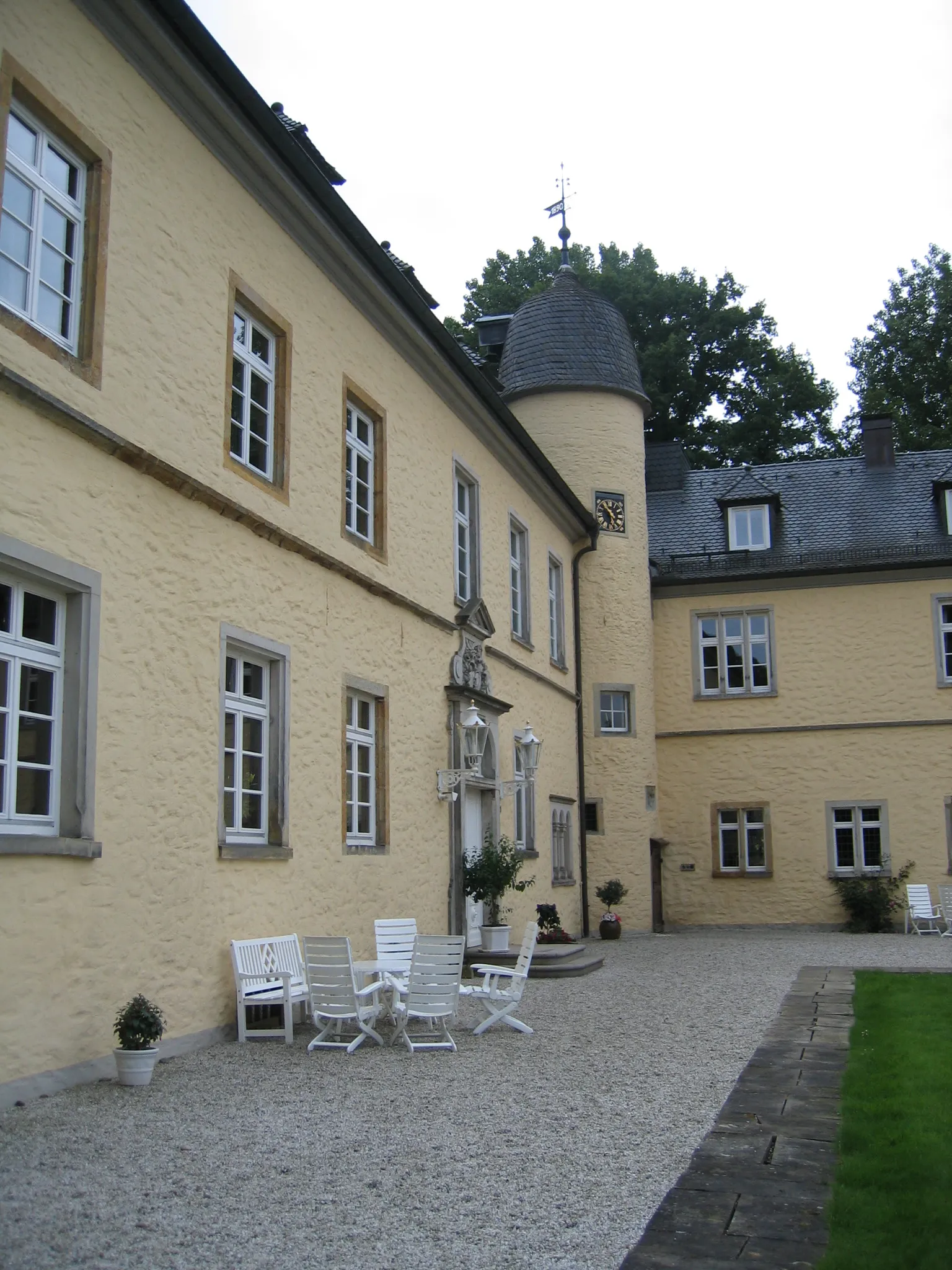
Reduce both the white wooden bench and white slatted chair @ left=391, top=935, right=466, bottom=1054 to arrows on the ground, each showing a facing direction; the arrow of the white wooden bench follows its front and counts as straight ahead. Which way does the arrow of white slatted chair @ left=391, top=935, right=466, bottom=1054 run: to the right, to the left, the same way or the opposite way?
the opposite way

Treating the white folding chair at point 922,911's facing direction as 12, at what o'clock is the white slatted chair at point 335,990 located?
The white slatted chair is roughly at 2 o'clock from the white folding chair.

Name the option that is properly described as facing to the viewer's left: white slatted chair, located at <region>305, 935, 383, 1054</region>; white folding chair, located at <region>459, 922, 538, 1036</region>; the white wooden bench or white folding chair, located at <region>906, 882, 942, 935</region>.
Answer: white folding chair, located at <region>459, 922, 538, 1036</region>

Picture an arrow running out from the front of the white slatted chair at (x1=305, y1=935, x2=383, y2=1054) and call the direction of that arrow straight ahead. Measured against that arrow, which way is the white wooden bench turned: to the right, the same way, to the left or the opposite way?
to the right

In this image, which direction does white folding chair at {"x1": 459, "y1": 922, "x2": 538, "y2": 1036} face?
to the viewer's left

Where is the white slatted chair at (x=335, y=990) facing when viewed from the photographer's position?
facing away from the viewer and to the right of the viewer

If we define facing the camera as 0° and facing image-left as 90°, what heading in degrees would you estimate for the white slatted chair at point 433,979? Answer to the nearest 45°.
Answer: approximately 135°

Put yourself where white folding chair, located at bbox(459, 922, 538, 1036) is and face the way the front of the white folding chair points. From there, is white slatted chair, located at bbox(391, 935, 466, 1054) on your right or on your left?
on your left

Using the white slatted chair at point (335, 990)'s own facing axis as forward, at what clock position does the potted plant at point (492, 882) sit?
The potted plant is roughly at 11 o'clock from the white slatted chair.

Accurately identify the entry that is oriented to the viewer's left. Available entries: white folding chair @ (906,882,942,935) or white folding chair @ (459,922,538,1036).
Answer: white folding chair @ (459,922,538,1036)

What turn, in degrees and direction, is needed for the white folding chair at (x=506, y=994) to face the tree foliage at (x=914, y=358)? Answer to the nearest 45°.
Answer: approximately 135° to its right

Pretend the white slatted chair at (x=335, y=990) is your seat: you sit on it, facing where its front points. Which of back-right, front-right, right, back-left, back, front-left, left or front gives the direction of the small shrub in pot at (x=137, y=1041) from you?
back

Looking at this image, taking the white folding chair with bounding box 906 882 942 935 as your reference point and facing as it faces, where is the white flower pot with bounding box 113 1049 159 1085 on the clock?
The white flower pot is roughly at 2 o'clock from the white folding chair.
